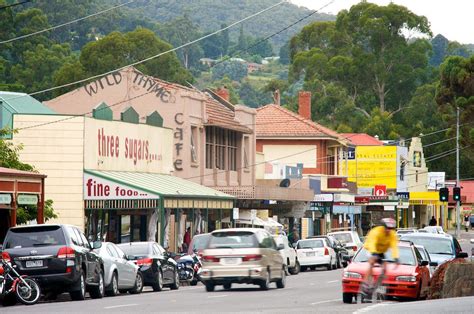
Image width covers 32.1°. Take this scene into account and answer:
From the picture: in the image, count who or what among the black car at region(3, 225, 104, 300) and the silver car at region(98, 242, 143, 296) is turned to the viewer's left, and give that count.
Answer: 0

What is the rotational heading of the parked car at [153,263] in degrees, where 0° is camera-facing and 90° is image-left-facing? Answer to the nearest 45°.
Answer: approximately 225°

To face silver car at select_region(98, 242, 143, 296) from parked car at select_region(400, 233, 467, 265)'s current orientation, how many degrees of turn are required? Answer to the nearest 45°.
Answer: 0° — it already faces it

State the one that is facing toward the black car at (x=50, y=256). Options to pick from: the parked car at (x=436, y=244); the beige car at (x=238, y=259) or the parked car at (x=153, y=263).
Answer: the parked car at (x=436, y=244)

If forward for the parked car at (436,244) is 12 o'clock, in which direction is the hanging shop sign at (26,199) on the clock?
The hanging shop sign is roughly at 1 o'clock from the parked car.

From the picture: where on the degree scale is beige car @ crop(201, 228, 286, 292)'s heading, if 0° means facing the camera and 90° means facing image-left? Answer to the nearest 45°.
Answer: approximately 225°

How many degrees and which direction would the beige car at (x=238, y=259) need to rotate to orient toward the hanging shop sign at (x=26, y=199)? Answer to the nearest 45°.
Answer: approximately 135° to its left

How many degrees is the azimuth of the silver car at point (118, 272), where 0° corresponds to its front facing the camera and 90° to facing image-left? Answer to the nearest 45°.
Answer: approximately 225°

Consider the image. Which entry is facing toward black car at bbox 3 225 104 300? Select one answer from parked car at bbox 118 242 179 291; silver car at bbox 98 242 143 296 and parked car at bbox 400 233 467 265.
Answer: parked car at bbox 400 233 467 265

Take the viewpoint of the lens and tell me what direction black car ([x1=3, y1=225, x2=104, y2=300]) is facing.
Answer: facing away from the viewer and to the right of the viewer

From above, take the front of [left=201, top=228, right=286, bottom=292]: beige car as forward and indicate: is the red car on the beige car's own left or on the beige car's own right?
on the beige car's own right

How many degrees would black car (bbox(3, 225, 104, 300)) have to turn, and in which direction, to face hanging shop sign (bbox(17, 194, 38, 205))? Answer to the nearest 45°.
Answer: approximately 45° to its left
